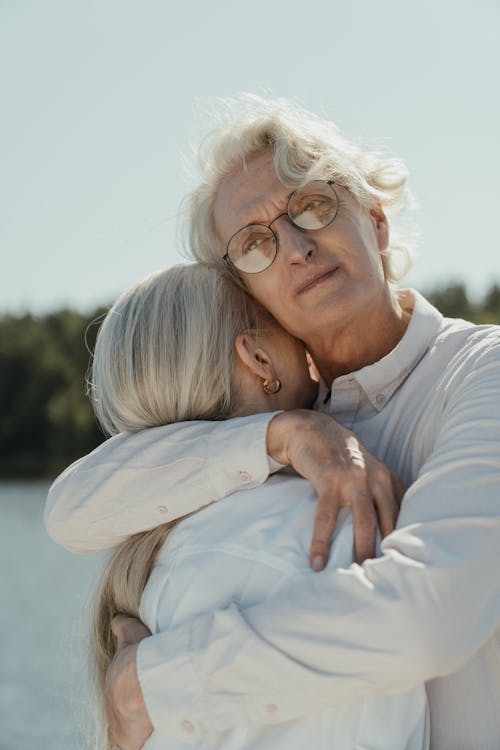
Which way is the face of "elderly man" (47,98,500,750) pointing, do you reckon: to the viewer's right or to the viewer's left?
to the viewer's left

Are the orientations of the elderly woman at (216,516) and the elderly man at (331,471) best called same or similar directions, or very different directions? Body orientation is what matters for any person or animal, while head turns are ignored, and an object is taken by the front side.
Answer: very different directions

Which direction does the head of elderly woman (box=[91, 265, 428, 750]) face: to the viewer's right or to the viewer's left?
to the viewer's right

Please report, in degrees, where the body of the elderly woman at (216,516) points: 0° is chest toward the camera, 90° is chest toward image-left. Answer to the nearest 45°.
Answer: approximately 225°
